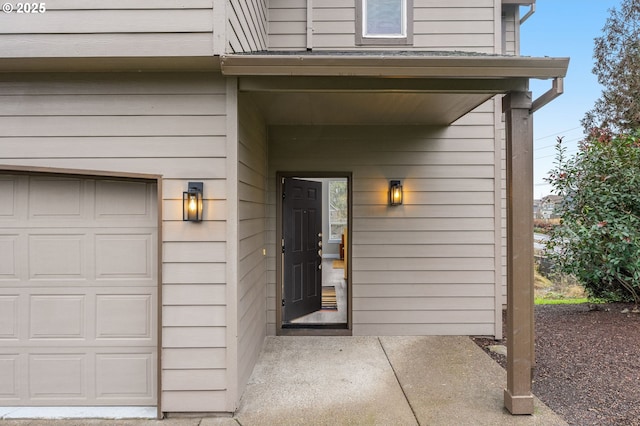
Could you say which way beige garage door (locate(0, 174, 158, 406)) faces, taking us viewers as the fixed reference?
facing the viewer

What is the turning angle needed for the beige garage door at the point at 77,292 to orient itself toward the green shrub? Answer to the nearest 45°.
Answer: approximately 90° to its left

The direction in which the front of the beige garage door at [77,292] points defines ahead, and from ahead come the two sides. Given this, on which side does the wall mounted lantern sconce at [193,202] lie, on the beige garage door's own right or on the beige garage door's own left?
on the beige garage door's own left

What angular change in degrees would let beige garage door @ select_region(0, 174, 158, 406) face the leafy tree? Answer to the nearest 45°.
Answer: approximately 90° to its left

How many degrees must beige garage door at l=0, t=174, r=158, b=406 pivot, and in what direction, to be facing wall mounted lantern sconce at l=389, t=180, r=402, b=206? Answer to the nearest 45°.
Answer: approximately 90° to its left
